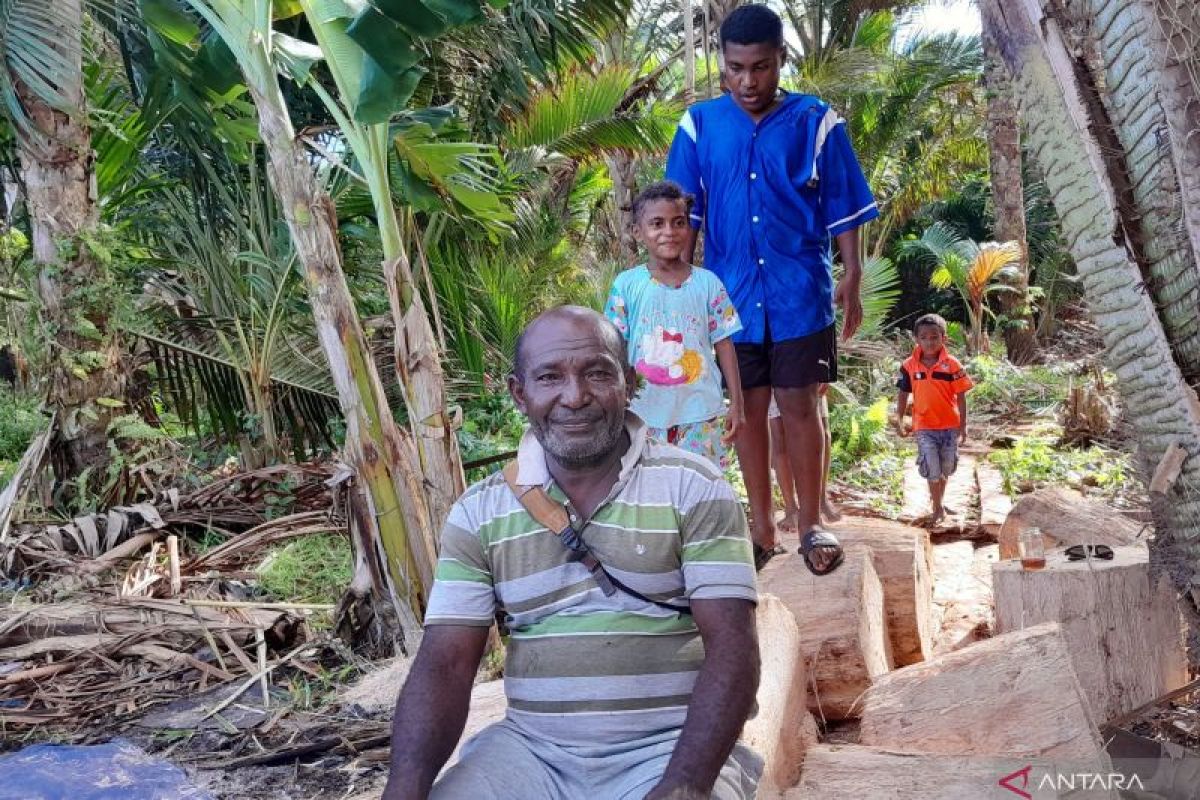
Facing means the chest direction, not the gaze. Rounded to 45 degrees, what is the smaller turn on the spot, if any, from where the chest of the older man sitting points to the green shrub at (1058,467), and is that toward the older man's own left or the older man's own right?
approximately 135° to the older man's own left

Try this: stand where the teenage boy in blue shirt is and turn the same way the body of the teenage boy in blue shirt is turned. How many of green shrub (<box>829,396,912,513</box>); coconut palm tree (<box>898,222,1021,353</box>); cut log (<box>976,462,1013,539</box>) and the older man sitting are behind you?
3

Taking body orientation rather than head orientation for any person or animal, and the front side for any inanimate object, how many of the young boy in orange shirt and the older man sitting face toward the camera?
2

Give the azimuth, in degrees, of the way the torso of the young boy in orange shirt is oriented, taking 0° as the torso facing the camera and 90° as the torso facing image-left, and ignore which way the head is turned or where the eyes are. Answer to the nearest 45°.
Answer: approximately 0°

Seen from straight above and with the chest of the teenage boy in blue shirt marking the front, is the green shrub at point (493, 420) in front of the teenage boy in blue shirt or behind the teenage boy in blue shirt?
behind

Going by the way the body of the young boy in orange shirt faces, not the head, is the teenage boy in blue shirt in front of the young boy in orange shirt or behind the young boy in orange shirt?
in front

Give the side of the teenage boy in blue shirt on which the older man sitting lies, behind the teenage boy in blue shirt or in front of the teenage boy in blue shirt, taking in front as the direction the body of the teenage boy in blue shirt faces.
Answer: in front

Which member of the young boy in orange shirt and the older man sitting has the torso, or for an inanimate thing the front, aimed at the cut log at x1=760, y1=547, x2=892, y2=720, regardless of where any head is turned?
the young boy in orange shirt

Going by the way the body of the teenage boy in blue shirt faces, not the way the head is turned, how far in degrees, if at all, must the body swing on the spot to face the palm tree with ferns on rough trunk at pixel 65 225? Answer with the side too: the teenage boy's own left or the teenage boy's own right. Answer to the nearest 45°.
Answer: approximately 135° to the teenage boy's own right

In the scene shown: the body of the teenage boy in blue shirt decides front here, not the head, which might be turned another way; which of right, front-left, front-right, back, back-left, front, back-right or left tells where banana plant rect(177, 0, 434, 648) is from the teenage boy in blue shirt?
right
